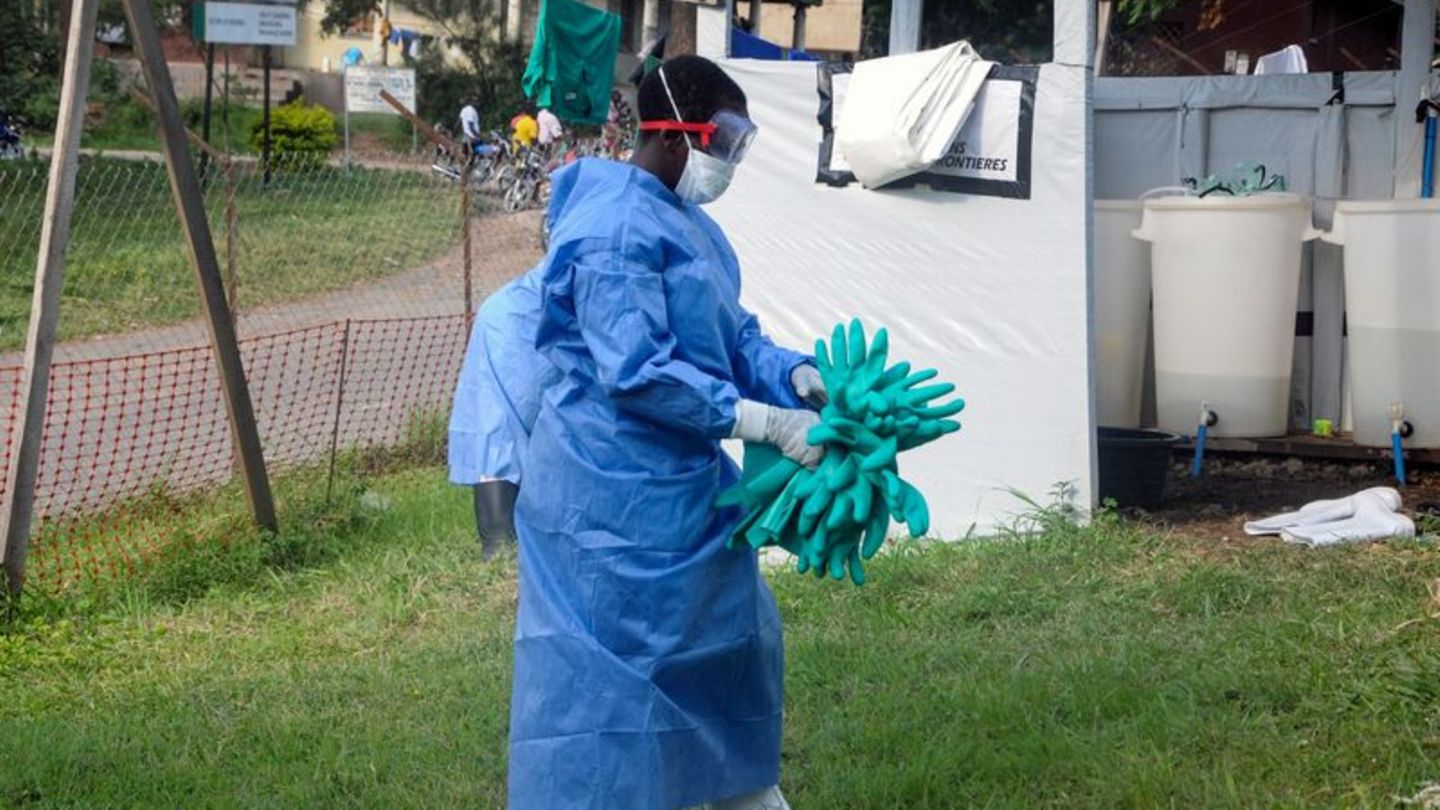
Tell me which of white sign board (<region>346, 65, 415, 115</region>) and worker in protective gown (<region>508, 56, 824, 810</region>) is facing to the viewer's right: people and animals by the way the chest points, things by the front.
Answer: the worker in protective gown

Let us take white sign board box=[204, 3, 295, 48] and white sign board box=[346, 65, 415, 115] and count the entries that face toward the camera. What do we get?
2

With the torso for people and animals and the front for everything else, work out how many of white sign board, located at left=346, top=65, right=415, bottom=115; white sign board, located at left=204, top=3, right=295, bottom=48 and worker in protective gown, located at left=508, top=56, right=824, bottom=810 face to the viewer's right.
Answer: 1

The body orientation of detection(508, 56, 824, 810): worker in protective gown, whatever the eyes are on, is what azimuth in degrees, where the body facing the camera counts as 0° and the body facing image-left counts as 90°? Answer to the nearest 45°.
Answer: approximately 270°

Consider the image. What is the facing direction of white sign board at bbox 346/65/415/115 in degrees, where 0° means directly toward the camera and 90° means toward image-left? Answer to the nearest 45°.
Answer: approximately 0°

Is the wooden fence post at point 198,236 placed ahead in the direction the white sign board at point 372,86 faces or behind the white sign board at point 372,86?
ahead

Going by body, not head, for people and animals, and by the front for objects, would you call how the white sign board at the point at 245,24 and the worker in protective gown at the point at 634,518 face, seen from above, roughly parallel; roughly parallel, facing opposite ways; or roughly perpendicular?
roughly perpendicular

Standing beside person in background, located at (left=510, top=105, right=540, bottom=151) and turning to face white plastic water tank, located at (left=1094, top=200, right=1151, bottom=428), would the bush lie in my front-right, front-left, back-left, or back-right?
back-right

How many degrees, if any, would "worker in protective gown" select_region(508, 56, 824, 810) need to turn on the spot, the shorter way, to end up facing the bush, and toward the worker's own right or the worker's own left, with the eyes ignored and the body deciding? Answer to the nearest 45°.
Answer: approximately 90° to the worker's own left

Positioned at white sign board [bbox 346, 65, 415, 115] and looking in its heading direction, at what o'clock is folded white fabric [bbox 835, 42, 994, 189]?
The folded white fabric is roughly at 12 o'clock from the white sign board.

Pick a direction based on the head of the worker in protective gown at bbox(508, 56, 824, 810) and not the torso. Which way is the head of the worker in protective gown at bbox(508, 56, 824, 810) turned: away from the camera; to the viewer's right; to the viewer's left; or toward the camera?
to the viewer's right

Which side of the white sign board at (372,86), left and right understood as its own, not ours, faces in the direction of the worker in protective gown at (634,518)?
front
